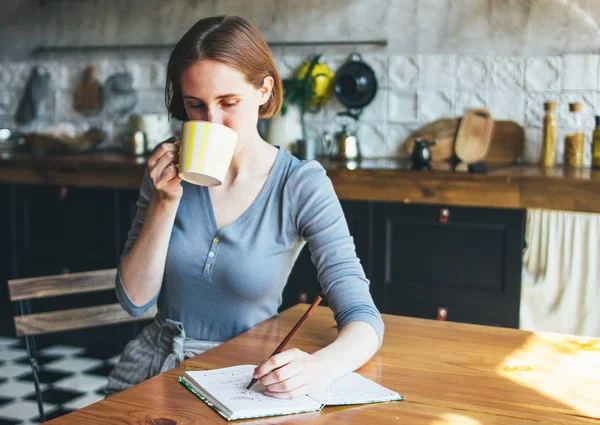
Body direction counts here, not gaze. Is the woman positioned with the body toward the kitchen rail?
no

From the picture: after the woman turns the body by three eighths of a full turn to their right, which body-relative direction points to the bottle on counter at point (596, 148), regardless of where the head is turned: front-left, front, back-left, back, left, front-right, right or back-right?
front-right

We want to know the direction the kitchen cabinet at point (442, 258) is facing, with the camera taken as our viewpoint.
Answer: facing the viewer

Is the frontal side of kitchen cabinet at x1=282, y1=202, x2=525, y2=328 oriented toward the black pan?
no

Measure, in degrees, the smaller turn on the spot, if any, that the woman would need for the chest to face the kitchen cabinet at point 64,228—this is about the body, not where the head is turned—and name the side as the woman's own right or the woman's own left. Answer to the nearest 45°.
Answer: approximately 135° to the woman's own right

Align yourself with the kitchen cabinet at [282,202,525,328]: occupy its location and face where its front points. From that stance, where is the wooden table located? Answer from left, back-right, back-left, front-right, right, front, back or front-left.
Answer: front

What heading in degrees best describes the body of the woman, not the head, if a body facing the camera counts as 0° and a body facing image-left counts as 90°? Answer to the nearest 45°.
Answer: approximately 45°

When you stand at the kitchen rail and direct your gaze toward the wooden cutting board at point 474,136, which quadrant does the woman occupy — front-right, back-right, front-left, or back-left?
front-right

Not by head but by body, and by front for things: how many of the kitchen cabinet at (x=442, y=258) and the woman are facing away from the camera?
0

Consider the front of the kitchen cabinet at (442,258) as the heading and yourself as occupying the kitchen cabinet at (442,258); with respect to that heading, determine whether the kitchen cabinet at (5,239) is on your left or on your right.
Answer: on your right

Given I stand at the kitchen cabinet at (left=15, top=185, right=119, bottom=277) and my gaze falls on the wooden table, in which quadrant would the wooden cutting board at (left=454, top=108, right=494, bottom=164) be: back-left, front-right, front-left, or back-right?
front-left

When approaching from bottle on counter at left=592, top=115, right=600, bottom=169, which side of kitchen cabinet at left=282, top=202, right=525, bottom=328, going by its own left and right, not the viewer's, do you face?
left

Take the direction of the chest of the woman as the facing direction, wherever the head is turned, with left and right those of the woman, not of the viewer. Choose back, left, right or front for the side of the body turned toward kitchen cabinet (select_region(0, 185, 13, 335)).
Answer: right

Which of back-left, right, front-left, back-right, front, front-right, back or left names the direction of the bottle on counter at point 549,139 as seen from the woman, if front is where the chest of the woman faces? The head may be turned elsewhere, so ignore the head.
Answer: back

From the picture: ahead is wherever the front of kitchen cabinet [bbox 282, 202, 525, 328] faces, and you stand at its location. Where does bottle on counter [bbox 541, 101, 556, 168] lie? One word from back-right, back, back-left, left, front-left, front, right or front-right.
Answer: back-left
